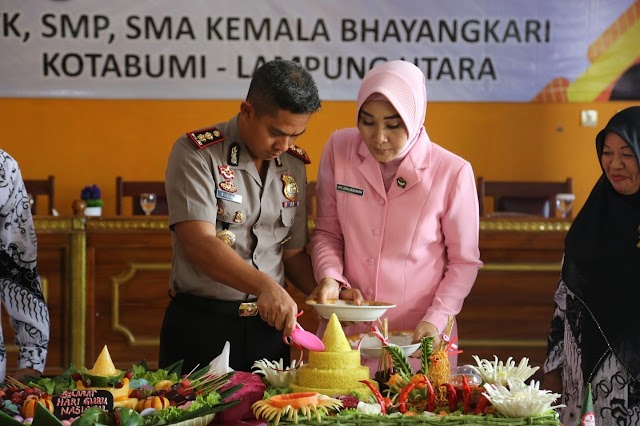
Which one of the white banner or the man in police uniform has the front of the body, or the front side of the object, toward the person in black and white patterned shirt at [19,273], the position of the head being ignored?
the white banner

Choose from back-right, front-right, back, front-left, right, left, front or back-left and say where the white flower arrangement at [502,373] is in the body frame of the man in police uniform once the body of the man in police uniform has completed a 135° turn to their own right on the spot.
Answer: back-left

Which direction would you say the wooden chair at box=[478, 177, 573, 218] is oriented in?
toward the camera

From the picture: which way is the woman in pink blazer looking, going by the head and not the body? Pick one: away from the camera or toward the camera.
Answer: toward the camera

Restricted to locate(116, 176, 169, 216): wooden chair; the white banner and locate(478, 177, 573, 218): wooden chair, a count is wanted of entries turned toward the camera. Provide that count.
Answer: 3

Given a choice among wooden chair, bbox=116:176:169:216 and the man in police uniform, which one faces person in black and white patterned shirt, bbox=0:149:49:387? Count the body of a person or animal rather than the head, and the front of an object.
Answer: the wooden chair

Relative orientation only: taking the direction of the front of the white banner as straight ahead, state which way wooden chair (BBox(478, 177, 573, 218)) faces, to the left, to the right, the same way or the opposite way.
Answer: the same way

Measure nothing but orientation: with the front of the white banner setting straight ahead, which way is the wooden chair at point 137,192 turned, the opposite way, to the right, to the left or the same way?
the same way

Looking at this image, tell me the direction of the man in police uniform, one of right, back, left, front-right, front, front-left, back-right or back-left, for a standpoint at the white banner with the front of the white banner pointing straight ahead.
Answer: front

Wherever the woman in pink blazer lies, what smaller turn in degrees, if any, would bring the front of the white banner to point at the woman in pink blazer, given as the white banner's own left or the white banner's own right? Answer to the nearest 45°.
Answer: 0° — it already faces them

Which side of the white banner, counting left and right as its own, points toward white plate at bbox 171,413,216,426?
front

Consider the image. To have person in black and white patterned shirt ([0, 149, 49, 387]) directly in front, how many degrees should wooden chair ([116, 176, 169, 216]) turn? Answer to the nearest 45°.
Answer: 0° — it already faces them

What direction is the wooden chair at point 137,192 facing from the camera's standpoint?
toward the camera

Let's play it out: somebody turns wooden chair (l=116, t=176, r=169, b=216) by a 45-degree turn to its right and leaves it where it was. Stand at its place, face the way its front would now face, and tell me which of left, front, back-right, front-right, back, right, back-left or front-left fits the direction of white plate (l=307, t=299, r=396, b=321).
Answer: front-left

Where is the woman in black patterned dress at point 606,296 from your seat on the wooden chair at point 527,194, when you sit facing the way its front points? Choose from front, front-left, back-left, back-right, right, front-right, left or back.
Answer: front

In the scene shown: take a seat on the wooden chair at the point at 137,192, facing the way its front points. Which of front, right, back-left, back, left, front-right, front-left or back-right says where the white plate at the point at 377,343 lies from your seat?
front

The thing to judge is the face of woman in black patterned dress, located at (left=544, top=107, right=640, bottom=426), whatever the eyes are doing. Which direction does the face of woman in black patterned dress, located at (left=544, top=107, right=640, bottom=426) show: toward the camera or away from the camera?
toward the camera
